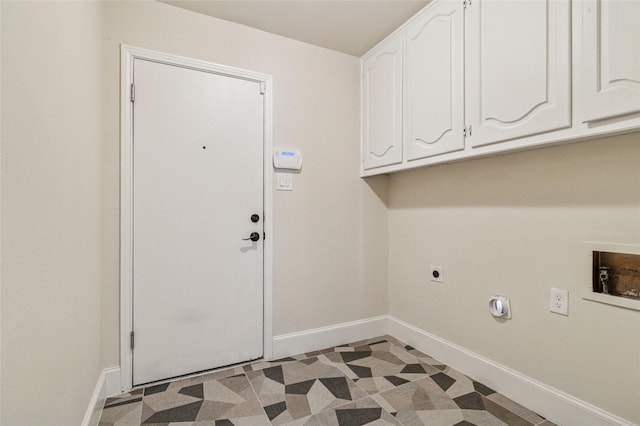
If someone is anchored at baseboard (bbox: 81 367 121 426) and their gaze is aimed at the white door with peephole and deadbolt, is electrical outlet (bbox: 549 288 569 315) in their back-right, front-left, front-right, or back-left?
front-right

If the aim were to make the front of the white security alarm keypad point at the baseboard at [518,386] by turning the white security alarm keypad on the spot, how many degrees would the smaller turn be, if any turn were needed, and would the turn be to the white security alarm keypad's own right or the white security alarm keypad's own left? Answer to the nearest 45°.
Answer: approximately 45° to the white security alarm keypad's own left

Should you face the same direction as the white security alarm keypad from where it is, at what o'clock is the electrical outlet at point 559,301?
The electrical outlet is roughly at 10 o'clock from the white security alarm keypad.

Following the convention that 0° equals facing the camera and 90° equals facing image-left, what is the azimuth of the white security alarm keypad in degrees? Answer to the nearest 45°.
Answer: approximately 0°

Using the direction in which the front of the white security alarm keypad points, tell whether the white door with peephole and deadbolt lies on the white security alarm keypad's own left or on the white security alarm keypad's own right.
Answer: on the white security alarm keypad's own right
